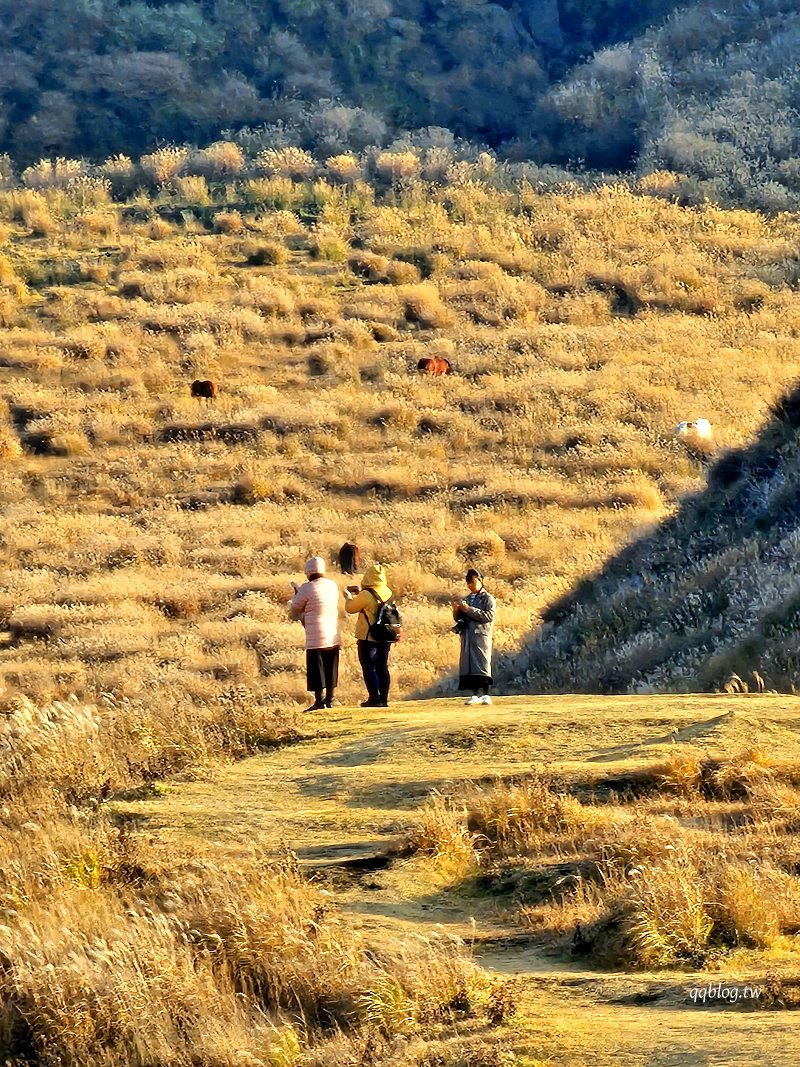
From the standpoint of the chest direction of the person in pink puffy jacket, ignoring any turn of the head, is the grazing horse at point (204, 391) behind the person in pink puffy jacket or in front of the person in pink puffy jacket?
in front

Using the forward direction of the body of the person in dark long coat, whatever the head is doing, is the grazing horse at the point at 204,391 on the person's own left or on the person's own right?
on the person's own right

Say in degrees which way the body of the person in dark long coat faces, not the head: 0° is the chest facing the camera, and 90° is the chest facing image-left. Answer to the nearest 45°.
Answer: approximately 45°

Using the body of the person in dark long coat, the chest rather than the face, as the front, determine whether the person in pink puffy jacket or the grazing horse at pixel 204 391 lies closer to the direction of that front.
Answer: the person in pink puffy jacket

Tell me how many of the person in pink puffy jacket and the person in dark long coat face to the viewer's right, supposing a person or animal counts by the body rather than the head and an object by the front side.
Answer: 0

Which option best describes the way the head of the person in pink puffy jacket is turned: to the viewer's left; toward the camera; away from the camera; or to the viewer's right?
away from the camera

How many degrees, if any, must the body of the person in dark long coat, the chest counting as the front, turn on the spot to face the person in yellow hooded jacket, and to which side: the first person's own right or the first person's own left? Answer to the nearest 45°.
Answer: approximately 45° to the first person's own right

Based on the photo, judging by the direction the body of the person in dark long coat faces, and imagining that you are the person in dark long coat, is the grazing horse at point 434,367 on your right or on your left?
on your right

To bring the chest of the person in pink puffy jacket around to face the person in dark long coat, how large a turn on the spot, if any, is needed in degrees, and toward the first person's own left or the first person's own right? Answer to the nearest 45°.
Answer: approximately 135° to the first person's own right

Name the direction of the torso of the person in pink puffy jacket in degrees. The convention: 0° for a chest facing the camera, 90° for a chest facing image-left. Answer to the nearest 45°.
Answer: approximately 135°
